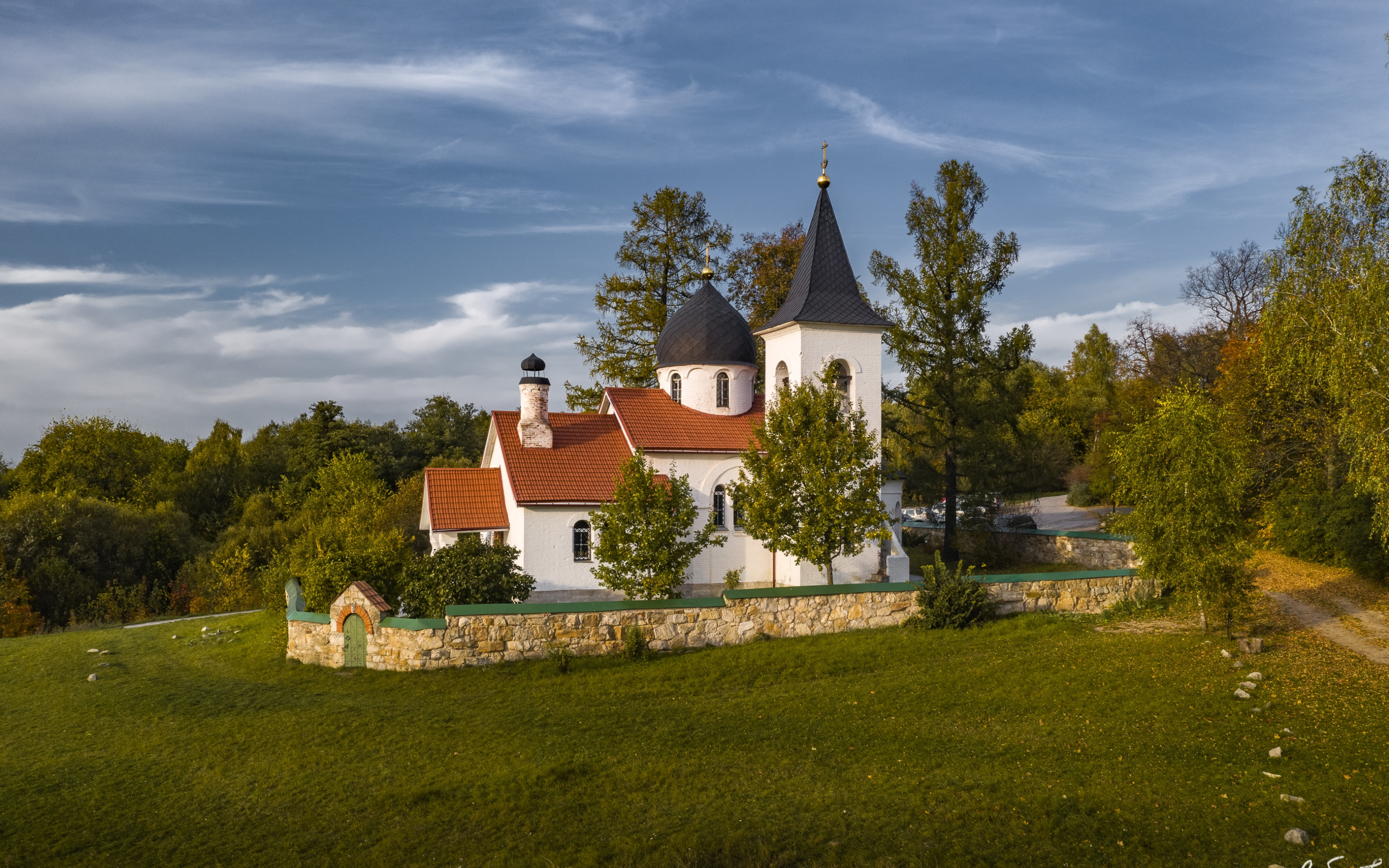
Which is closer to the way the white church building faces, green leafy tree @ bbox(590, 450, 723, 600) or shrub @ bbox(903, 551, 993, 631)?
the shrub

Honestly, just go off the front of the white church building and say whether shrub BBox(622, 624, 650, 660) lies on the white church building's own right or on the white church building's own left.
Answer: on the white church building's own right

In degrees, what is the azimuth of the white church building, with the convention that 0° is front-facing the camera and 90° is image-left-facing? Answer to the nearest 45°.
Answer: approximately 270°

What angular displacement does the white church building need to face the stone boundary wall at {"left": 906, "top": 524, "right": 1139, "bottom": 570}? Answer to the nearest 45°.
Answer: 0° — it already faces it

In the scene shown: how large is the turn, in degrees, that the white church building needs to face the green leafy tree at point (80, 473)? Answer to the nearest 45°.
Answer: approximately 135° to its left

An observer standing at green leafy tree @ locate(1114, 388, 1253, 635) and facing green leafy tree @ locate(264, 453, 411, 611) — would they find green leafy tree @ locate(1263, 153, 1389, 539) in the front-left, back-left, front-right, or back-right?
back-right

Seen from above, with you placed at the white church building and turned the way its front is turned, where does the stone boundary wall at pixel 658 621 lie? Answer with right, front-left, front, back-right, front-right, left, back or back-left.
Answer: right

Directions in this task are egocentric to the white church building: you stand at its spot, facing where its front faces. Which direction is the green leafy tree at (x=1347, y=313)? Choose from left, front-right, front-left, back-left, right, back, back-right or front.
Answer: front-right

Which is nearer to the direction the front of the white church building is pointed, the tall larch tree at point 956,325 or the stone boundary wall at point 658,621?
the tall larch tree

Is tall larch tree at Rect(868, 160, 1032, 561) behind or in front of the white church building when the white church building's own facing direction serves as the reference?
in front
